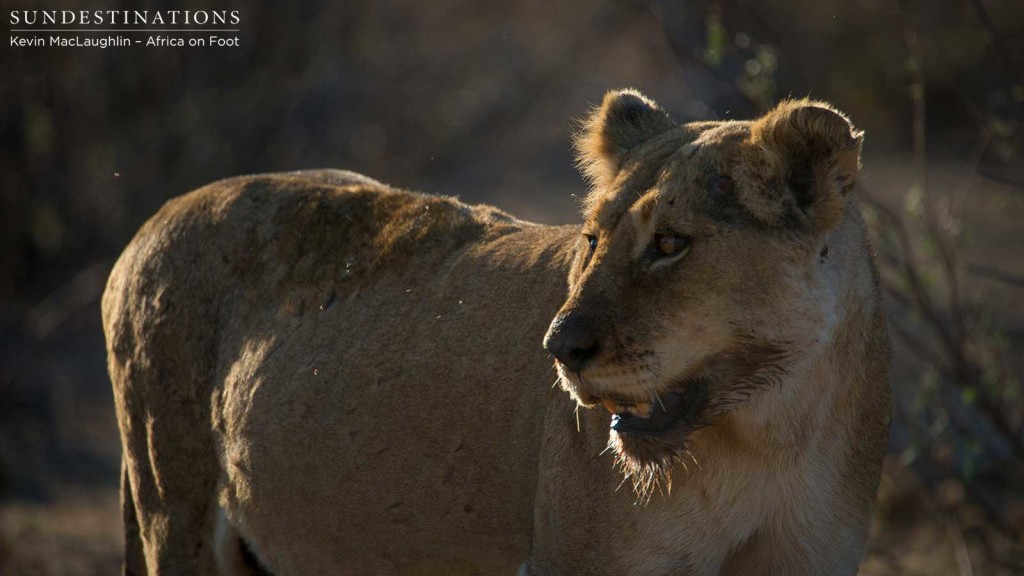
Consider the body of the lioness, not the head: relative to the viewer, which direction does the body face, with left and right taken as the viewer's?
facing the viewer and to the right of the viewer
